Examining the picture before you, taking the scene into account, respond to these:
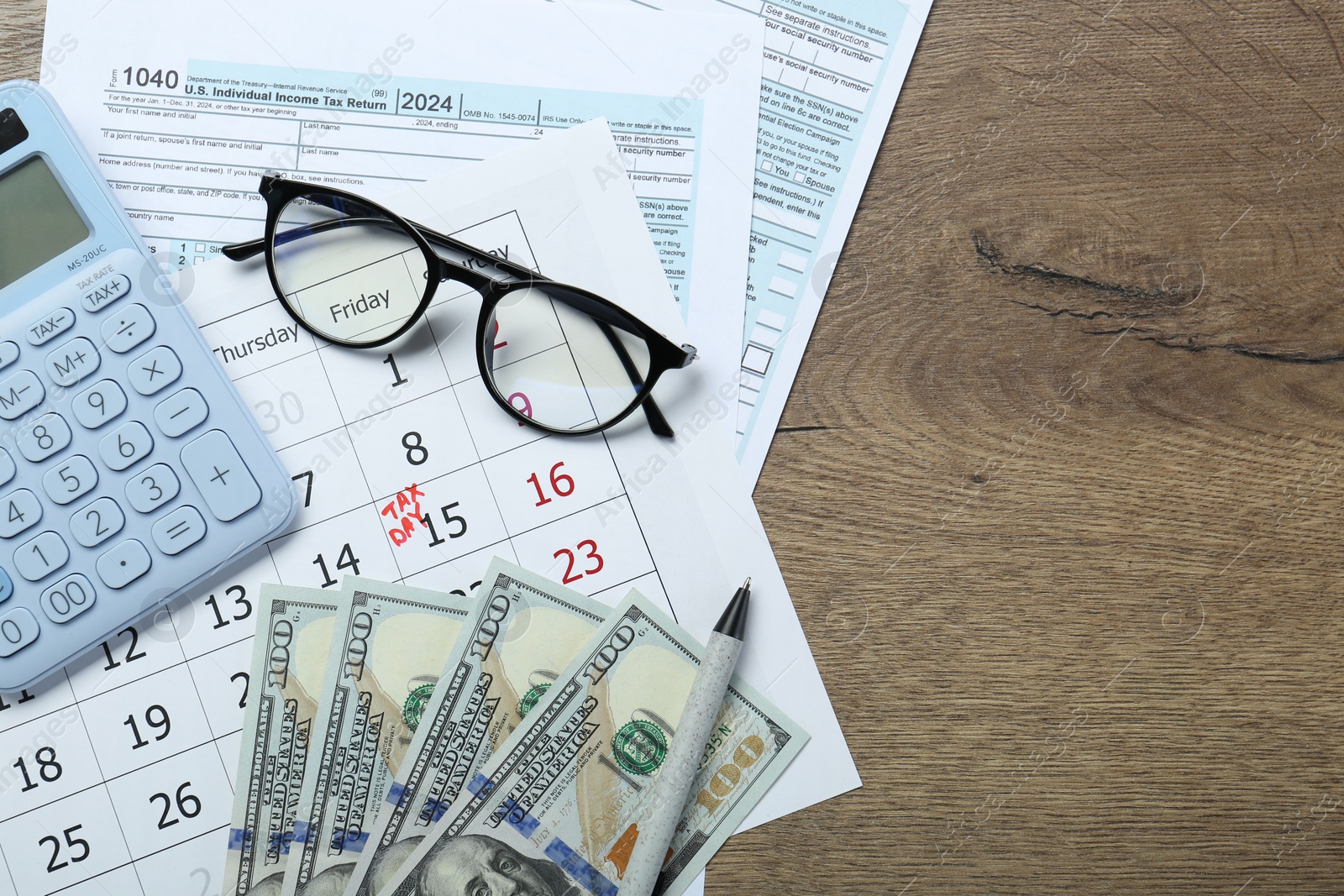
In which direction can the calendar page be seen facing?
toward the camera

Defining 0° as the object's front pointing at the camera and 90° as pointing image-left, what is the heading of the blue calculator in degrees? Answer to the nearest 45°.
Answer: approximately 0°

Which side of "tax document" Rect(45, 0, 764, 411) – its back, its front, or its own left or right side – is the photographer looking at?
front
